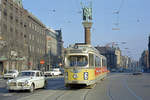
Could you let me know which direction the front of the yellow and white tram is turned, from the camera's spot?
facing the viewer and to the left of the viewer

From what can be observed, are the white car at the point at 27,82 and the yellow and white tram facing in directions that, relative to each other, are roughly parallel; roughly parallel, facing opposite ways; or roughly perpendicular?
roughly parallel

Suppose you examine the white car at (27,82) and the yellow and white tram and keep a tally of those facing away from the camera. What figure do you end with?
0

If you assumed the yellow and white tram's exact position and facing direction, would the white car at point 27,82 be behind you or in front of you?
in front
